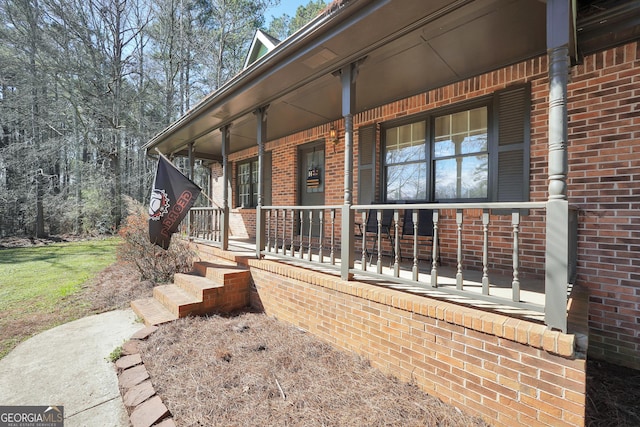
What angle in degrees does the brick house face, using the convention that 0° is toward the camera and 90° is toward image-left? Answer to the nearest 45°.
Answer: approximately 45°

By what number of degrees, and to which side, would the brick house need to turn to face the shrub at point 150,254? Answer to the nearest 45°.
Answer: approximately 45° to its right

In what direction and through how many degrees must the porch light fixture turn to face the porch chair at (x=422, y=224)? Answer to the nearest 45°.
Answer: approximately 90° to its left

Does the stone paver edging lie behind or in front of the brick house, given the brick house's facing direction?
in front

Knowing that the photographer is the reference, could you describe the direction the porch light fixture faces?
facing the viewer and to the left of the viewer

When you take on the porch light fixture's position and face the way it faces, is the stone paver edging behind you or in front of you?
in front

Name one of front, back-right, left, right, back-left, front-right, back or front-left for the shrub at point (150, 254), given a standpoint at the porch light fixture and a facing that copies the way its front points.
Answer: front-right
